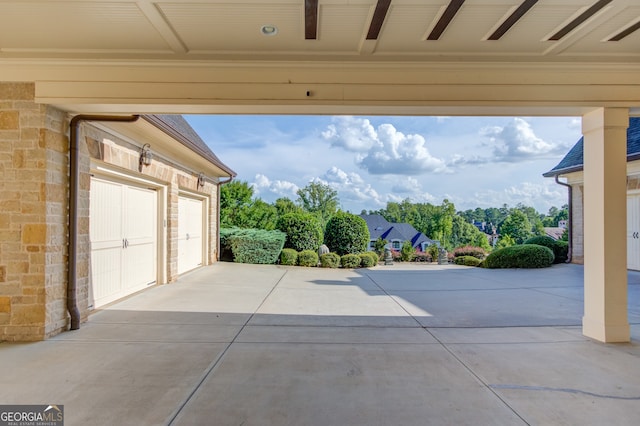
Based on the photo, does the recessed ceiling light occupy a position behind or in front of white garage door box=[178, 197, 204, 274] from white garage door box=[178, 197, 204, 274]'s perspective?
in front

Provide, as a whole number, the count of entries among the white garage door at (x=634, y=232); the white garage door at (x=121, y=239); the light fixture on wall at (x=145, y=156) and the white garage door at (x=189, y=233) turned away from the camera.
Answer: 0

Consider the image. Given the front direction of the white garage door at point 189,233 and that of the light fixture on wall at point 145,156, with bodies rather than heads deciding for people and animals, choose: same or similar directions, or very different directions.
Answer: same or similar directions

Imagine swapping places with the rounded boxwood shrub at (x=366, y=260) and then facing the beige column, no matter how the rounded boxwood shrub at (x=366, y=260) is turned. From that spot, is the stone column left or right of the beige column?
right

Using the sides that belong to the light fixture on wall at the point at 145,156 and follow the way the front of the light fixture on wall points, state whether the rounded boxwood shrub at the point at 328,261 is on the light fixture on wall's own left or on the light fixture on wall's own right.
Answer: on the light fixture on wall's own left

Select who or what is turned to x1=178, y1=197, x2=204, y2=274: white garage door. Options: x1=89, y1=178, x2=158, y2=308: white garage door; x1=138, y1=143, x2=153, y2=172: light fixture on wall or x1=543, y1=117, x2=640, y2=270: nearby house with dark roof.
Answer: the nearby house with dark roof

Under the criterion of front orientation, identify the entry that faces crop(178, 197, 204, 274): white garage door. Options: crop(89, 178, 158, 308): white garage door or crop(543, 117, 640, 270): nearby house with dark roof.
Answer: the nearby house with dark roof

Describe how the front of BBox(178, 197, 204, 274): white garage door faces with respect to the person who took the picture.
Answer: facing the viewer and to the right of the viewer

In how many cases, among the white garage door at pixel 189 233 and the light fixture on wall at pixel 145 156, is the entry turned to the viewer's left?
0

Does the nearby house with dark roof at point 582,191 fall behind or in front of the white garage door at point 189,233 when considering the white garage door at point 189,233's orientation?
in front

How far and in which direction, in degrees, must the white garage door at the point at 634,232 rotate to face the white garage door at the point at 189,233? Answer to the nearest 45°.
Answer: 0° — it already faces it

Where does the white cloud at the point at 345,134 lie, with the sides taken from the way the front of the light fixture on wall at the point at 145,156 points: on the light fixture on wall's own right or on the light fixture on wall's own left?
on the light fixture on wall's own left

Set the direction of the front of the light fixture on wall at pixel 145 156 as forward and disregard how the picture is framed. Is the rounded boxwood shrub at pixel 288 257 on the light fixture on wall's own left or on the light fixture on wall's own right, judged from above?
on the light fixture on wall's own left

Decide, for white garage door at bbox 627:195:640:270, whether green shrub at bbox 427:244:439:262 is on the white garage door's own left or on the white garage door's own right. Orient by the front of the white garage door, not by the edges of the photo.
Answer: on the white garage door's own right

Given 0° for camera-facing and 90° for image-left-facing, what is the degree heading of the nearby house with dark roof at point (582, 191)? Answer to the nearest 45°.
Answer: approximately 45°
